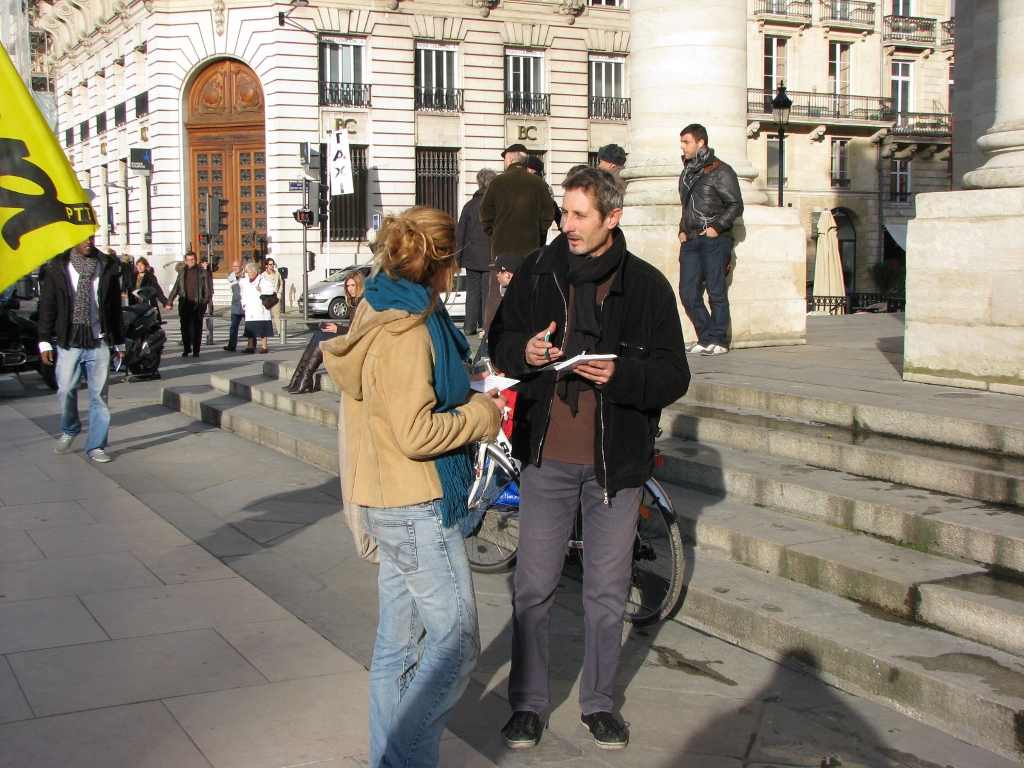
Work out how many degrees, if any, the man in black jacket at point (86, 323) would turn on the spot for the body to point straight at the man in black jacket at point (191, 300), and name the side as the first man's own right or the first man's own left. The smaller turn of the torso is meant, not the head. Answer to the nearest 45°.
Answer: approximately 180°

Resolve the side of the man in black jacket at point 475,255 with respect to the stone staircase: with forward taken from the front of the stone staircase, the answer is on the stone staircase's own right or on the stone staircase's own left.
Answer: on the stone staircase's own right

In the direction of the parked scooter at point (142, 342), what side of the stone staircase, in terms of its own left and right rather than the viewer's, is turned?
right

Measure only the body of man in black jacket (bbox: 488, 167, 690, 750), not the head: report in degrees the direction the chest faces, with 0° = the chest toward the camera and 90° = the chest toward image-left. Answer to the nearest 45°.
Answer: approximately 0°
